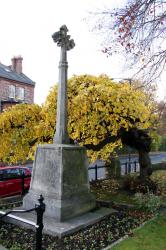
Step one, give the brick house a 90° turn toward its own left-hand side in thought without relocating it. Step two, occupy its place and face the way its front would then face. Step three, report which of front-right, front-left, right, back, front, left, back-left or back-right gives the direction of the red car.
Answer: back-right

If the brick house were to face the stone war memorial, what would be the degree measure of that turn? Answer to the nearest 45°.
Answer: approximately 45° to its right

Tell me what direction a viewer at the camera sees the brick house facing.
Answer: facing the viewer and to the right of the viewer

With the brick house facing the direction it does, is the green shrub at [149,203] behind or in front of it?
in front

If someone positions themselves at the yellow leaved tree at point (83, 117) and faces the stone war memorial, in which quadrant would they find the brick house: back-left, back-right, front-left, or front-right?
back-right
